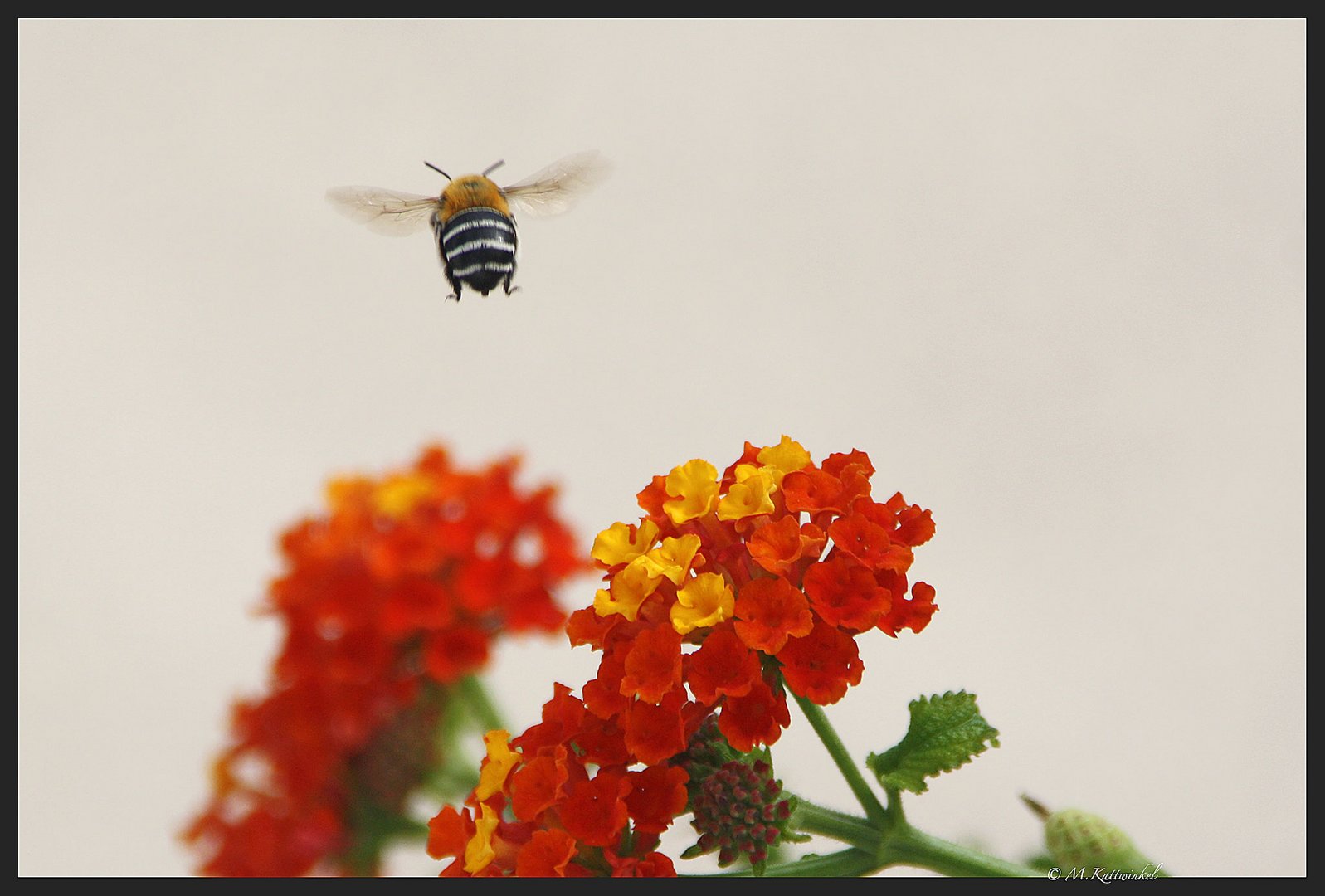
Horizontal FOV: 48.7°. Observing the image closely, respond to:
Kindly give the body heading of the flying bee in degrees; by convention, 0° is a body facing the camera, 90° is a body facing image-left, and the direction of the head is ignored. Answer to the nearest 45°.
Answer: approximately 180°
